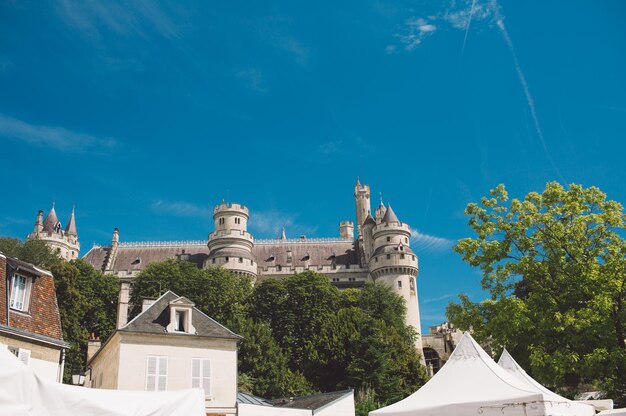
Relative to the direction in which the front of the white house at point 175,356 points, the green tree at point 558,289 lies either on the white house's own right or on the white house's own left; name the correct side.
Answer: on the white house's own left

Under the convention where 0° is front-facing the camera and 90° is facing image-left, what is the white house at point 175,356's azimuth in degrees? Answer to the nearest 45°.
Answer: approximately 0°

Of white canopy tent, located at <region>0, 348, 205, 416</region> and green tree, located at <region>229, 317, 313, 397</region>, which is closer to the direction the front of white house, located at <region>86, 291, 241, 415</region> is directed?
the white canopy tent

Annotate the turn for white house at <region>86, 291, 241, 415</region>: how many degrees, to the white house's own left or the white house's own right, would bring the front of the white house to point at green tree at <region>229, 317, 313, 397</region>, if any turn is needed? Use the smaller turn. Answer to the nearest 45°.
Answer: approximately 180°

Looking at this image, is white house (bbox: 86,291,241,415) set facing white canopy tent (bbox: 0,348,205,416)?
yes

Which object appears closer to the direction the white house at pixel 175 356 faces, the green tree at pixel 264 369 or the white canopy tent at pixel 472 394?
the white canopy tent

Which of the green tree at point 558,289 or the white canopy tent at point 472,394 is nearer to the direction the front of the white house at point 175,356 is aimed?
the white canopy tent
